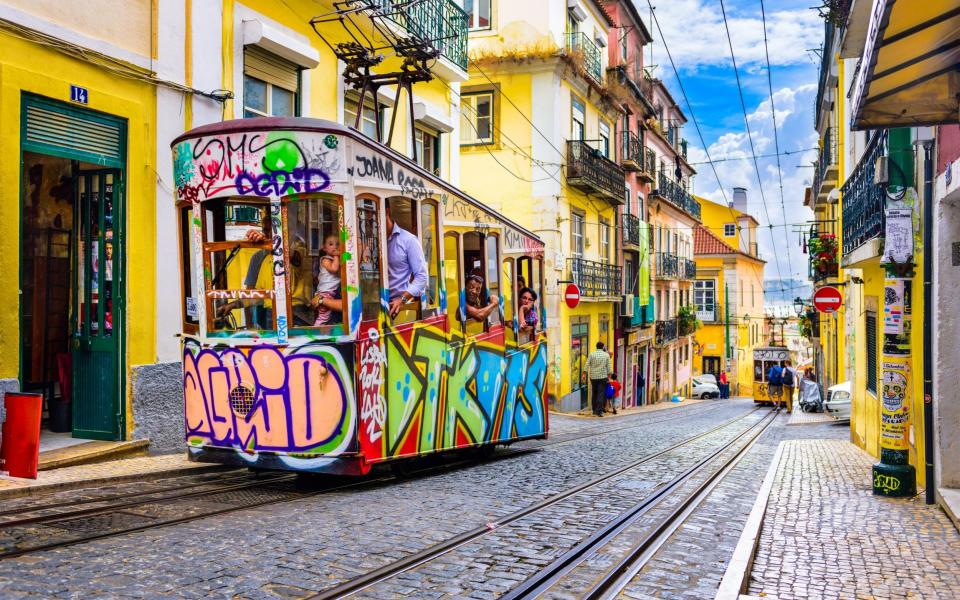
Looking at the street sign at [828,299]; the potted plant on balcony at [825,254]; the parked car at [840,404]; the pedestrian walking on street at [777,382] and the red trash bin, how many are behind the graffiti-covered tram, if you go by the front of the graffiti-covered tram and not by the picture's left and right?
4

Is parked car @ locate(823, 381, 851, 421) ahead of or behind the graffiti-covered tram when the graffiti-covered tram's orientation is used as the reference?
behind

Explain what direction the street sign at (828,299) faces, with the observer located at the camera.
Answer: facing the viewer

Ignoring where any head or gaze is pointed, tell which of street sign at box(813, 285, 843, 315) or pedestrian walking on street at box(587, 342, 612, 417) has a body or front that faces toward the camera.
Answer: the street sign

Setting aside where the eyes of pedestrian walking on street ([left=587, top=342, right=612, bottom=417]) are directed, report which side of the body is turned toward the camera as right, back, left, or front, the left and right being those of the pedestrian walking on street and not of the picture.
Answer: back

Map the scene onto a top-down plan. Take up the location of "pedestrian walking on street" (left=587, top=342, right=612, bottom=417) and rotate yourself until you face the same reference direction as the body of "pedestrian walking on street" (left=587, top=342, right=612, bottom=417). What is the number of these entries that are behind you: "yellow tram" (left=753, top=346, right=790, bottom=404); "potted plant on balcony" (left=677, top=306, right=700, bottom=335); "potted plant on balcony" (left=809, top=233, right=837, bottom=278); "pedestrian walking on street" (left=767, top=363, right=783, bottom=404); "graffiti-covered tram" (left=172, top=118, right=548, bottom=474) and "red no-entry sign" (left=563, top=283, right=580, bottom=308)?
1

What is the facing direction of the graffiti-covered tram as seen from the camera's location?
facing the viewer and to the left of the viewer

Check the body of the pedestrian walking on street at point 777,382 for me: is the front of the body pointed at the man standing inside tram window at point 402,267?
no

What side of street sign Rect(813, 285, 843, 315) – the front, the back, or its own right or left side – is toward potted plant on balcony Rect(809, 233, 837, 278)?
back

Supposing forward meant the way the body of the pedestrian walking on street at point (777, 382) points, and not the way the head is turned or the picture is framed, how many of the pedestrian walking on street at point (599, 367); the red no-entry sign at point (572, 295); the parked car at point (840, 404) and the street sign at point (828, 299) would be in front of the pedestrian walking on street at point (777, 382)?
0

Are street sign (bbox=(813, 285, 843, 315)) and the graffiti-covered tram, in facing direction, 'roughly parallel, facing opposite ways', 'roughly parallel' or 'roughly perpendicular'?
roughly parallel

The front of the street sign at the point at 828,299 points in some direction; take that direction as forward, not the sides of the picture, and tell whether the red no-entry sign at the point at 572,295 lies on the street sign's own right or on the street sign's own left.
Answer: on the street sign's own right

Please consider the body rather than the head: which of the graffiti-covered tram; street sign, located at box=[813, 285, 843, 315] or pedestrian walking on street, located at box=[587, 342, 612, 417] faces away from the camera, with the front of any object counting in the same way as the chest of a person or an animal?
the pedestrian walking on street

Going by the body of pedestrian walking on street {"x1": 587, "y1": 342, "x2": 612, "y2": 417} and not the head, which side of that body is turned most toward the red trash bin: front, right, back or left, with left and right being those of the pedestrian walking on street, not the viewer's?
back

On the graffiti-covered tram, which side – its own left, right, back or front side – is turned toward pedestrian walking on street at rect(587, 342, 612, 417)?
back
